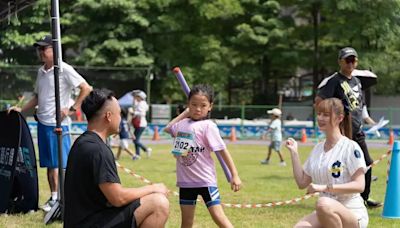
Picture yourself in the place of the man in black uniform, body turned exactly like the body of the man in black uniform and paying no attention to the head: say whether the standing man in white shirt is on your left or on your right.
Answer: on your right

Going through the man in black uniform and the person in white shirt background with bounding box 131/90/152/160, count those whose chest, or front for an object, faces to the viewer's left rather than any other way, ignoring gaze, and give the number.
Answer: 1

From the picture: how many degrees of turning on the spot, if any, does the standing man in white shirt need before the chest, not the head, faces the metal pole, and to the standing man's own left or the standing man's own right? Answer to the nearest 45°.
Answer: approximately 45° to the standing man's own left

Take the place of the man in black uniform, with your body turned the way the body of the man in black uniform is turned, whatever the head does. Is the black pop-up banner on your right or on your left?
on your right

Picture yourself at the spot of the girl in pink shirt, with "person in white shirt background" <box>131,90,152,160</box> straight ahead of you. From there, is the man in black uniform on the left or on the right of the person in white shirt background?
right

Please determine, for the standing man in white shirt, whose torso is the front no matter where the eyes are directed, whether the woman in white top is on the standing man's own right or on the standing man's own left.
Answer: on the standing man's own left

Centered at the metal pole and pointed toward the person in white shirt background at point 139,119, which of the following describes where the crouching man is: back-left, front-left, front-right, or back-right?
back-right

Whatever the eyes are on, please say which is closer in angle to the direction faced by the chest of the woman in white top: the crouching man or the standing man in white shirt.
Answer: the crouching man

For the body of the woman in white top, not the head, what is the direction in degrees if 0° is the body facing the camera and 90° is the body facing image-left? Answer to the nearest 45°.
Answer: approximately 45°

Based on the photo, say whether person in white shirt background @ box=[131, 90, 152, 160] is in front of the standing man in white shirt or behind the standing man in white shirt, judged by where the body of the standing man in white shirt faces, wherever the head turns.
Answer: behind
